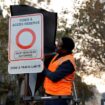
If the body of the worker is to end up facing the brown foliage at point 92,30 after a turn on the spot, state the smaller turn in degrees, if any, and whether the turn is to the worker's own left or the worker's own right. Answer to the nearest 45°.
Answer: approximately 90° to the worker's own right

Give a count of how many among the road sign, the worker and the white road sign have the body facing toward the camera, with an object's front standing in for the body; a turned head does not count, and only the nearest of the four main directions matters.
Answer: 2

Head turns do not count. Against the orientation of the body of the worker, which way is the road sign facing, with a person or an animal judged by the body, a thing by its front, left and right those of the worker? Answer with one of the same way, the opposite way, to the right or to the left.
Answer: to the left

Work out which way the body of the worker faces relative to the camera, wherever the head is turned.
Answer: to the viewer's left

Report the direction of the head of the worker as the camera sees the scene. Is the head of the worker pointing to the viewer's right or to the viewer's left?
to the viewer's left
